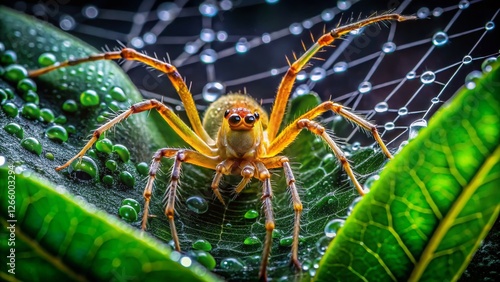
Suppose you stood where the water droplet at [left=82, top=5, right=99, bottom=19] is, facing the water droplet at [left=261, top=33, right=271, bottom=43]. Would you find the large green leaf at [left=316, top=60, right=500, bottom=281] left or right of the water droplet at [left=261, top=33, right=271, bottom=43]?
right

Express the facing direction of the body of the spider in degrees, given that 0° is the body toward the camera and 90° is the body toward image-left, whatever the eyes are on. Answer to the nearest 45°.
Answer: approximately 0°
